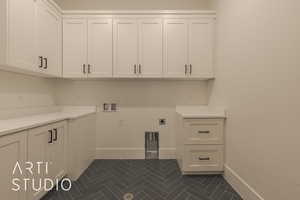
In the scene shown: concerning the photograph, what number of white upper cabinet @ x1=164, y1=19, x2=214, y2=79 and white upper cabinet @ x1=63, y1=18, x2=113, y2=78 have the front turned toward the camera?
2

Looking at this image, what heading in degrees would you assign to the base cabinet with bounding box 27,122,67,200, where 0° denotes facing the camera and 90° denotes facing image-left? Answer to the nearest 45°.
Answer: approximately 315°

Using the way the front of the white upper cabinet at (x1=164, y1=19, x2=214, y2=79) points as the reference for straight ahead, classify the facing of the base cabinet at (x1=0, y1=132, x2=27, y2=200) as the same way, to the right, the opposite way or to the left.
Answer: to the left

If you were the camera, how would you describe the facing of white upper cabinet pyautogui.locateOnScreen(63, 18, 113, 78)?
facing the viewer

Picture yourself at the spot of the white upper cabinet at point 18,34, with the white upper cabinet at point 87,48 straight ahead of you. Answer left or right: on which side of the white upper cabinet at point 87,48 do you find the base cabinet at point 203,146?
right

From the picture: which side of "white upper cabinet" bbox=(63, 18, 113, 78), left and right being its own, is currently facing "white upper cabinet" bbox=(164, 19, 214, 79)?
left

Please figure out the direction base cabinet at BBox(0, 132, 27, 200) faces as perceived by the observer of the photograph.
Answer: facing the viewer and to the right of the viewer

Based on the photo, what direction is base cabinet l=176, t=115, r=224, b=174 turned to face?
toward the camera

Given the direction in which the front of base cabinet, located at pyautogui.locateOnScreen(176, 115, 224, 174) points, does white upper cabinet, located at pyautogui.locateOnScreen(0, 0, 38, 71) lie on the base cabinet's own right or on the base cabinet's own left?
on the base cabinet's own right

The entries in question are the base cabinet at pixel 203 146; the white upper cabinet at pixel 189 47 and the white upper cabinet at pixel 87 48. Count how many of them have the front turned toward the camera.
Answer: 3
